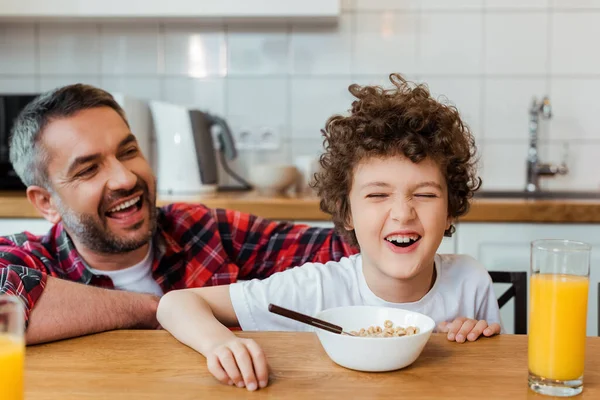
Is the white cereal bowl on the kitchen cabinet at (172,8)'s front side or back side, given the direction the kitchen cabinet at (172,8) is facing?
on the front side

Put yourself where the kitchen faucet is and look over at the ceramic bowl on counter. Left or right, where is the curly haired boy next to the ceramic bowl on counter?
left

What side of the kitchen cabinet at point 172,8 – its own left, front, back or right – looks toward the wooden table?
front

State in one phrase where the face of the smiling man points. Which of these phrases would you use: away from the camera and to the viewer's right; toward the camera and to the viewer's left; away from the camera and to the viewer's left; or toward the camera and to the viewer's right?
toward the camera and to the viewer's right

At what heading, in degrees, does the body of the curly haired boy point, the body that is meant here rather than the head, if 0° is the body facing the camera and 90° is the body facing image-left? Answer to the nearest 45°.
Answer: approximately 0°

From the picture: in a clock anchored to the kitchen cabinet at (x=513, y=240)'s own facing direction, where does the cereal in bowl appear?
The cereal in bowl is roughly at 12 o'clock from the kitchen cabinet.

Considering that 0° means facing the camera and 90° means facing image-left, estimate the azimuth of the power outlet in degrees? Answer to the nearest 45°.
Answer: approximately 0°

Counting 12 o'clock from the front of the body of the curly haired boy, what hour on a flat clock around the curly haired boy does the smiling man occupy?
The smiling man is roughly at 4 o'clock from the curly haired boy.

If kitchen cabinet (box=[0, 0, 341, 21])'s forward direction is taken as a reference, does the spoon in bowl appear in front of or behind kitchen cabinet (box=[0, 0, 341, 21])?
in front
